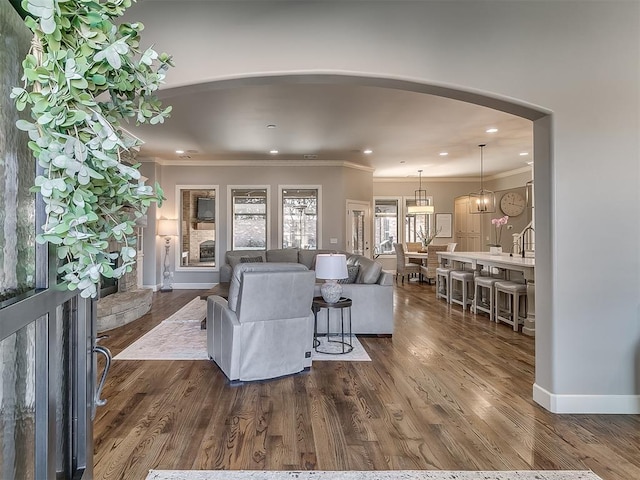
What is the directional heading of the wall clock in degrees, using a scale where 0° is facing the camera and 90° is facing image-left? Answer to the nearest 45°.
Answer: approximately 0°

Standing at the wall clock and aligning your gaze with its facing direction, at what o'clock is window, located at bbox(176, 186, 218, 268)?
The window is roughly at 2 o'clock from the wall clock.

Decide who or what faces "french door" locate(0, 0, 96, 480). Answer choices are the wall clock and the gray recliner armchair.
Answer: the wall clock

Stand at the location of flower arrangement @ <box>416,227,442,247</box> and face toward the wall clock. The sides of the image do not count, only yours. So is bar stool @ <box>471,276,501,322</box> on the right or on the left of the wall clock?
right

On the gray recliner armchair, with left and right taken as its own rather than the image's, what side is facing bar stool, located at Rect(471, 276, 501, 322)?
right

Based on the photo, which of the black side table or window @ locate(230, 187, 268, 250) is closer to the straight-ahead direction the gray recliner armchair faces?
the window

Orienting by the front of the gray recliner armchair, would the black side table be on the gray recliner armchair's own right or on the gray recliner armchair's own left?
on the gray recliner armchair's own right

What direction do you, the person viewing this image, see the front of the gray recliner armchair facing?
facing away from the viewer and to the left of the viewer

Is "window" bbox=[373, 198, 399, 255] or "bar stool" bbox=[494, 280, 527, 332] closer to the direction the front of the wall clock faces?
the bar stool

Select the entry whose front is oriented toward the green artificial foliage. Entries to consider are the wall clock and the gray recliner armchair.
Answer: the wall clock
